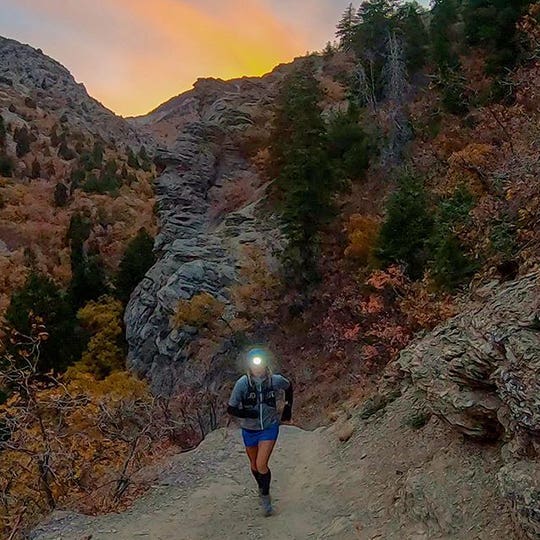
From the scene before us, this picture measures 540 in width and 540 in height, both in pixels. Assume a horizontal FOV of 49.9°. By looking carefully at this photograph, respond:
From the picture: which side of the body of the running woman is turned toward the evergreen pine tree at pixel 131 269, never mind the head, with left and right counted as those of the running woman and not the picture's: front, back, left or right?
back

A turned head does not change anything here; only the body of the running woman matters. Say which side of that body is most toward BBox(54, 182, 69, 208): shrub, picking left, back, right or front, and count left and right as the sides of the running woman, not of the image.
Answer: back

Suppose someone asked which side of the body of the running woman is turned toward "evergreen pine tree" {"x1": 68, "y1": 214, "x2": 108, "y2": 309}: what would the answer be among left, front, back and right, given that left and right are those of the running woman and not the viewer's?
back

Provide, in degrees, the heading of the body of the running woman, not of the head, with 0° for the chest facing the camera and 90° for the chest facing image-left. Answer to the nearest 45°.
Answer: approximately 0°

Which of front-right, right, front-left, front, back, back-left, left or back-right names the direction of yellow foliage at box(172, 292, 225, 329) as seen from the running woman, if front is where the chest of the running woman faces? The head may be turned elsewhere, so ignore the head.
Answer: back

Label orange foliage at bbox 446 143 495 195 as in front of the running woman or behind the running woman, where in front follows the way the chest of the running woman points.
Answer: behind

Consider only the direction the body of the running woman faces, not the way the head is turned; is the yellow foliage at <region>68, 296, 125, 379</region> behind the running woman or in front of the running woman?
behind

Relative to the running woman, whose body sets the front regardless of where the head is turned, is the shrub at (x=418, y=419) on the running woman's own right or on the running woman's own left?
on the running woman's own left

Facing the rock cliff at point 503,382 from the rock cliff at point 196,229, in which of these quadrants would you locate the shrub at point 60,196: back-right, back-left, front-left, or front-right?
back-right

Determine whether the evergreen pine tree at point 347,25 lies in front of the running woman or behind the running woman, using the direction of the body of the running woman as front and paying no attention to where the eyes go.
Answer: behind
